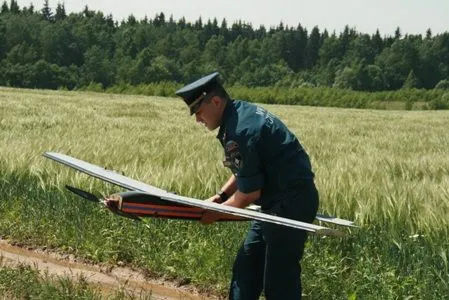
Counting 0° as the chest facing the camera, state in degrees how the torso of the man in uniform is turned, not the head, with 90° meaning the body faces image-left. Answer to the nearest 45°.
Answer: approximately 90°

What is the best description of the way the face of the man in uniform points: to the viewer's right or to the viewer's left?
to the viewer's left
